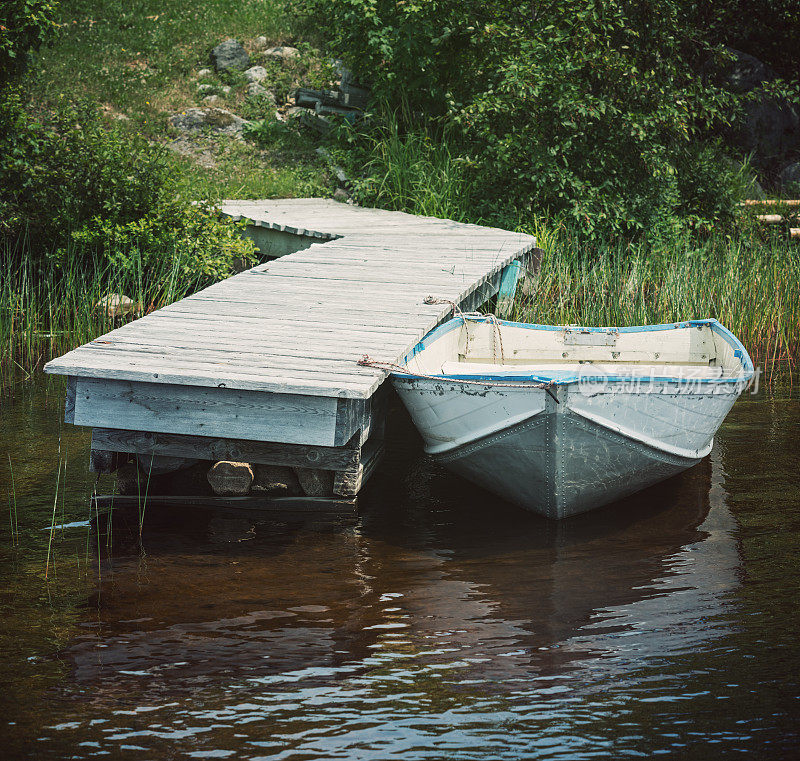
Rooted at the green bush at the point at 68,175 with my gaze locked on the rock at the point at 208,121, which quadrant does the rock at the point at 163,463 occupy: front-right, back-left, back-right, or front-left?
back-right

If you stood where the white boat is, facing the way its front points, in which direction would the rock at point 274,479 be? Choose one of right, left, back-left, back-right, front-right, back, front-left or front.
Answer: right

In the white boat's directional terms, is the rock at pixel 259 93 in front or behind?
behind

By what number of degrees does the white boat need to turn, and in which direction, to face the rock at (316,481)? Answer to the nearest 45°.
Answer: approximately 90° to its right

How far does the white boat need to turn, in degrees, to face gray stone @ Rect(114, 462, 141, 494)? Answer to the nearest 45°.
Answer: approximately 90° to its right

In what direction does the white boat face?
toward the camera

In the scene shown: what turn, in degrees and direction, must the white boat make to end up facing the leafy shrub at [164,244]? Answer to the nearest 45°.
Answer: approximately 135° to its right

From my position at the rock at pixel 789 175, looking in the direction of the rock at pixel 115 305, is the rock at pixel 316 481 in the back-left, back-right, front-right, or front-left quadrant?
front-left

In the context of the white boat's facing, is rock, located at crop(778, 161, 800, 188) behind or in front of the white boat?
behind

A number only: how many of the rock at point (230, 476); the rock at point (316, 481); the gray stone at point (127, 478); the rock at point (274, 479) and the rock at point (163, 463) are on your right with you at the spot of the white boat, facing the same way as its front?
5
